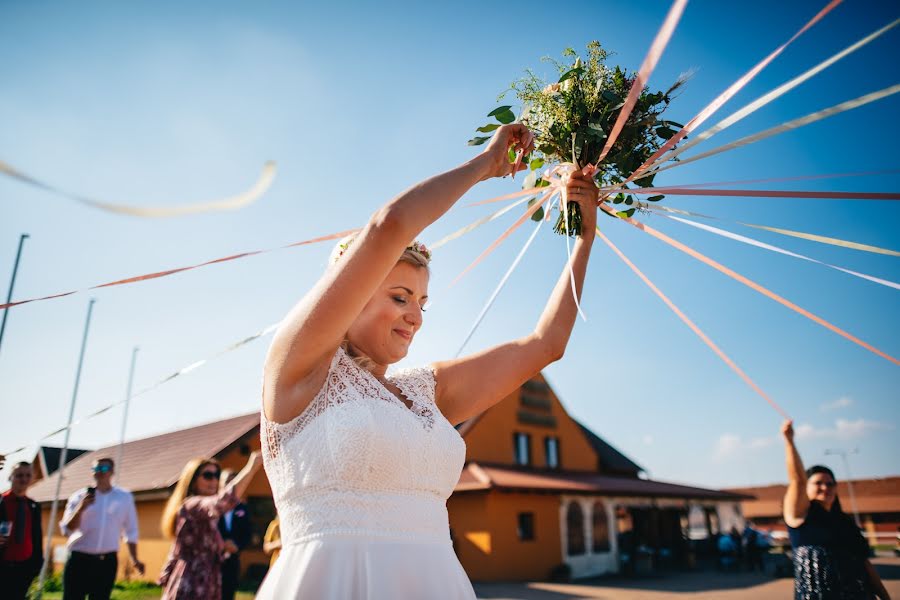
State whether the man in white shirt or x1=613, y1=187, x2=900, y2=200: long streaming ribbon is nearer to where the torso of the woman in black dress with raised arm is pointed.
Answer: the long streaming ribbon

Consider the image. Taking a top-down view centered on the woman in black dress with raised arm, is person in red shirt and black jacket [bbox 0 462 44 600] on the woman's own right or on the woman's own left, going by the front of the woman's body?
on the woman's own right

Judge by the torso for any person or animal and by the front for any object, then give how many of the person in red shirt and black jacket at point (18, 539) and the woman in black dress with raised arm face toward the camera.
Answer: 2

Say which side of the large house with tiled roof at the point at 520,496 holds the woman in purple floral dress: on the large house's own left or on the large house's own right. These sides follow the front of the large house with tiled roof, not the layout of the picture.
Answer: on the large house's own right

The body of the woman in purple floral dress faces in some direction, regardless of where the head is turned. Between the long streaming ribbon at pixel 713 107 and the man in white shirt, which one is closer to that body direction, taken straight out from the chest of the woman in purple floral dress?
the long streaming ribbon

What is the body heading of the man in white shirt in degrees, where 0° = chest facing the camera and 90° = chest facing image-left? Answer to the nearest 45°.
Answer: approximately 0°

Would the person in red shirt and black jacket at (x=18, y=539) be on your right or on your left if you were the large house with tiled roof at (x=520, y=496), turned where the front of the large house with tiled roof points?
on your right

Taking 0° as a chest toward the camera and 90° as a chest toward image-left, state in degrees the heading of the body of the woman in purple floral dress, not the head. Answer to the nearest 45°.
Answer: approximately 315°

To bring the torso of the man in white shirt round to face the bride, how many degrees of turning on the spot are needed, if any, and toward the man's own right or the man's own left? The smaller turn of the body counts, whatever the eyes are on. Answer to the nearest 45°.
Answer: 0° — they already face them
